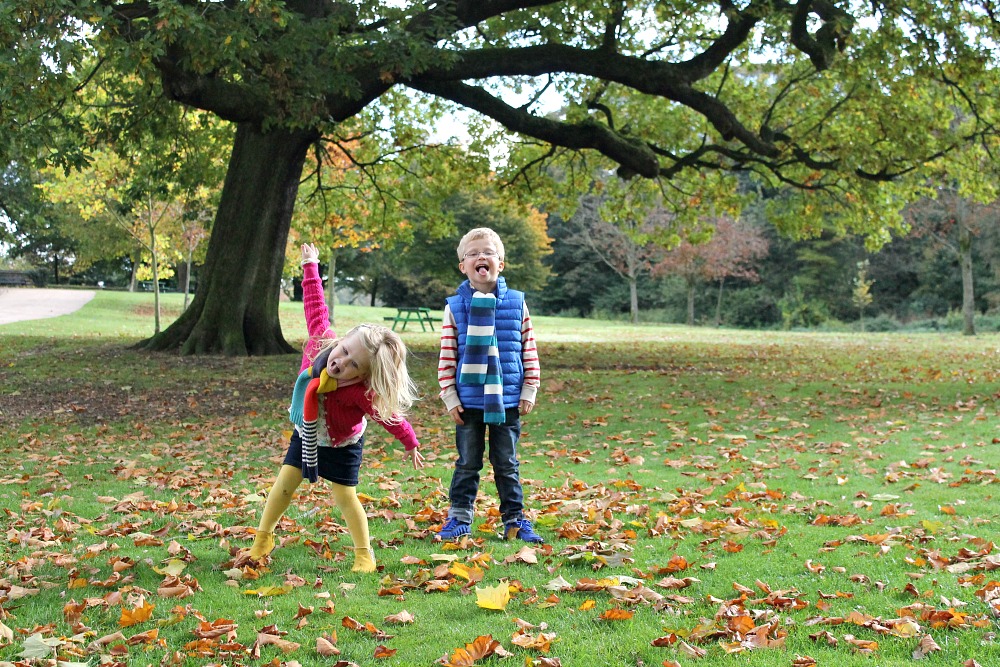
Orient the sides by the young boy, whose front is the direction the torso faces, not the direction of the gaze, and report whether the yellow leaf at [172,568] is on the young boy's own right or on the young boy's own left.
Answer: on the young boy's own right

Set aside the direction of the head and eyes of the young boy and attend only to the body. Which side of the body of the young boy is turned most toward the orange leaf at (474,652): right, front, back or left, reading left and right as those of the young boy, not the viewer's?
front

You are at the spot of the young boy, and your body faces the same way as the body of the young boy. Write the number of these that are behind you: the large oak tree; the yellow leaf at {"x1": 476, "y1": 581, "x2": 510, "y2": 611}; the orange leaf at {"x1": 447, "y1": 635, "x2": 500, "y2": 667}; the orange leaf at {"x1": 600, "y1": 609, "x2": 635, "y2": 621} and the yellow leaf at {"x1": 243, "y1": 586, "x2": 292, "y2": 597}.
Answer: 1

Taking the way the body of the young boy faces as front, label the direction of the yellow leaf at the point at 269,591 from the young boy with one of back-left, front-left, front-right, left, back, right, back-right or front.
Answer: front-right

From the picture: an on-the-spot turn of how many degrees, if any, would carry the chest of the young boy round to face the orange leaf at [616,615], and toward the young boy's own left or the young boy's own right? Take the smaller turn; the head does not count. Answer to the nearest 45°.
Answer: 0° — they already face it

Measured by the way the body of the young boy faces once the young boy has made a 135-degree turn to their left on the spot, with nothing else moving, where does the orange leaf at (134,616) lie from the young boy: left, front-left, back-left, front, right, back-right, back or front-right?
back

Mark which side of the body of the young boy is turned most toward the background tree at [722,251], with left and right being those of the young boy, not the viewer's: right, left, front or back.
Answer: back

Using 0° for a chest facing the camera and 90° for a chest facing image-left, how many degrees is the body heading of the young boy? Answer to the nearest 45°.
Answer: approximately 0°

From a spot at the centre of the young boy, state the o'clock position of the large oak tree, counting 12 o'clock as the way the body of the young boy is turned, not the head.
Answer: The large oak tree is roughly at 6 o'clock from the young boy.

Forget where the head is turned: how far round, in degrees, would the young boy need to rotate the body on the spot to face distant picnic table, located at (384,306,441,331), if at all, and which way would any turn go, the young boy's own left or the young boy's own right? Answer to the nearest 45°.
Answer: approximately 180°

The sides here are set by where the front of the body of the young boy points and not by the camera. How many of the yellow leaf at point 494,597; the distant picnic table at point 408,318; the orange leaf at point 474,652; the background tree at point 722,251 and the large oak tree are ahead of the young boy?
2
